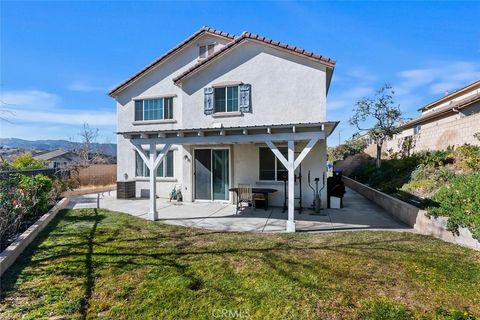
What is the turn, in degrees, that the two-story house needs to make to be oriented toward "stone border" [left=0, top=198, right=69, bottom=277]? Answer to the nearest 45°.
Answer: approximately 135° to its left

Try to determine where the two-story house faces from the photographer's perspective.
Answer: facing away from the viewer

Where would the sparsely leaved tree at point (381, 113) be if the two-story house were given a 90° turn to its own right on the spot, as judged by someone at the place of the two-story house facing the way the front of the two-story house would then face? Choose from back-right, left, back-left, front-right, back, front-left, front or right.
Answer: front-left

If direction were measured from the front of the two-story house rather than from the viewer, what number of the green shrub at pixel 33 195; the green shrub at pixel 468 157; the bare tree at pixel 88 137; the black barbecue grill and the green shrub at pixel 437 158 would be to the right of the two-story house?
3

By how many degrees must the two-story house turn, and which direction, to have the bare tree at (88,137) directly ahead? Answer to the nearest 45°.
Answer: approximately 45° to its left

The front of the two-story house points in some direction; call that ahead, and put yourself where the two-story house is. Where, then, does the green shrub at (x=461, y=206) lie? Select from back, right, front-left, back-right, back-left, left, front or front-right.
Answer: back-right

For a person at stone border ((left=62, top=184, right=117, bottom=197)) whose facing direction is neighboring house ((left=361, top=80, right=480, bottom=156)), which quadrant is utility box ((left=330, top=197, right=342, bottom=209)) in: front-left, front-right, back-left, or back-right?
front-right

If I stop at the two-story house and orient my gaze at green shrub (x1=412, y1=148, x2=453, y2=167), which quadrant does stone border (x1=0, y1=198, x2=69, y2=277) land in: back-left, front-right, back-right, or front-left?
back-right

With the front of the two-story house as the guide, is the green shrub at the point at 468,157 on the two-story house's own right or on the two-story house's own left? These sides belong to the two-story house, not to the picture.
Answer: on the two-story house's own right
